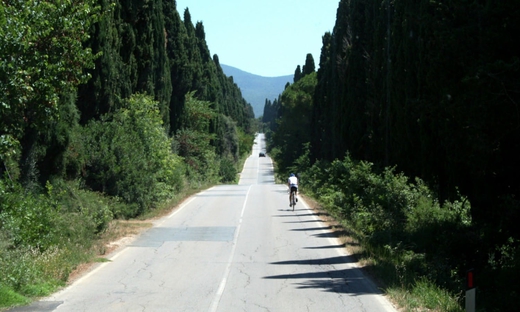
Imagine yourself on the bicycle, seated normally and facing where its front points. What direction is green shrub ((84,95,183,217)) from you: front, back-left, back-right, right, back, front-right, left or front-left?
back-left

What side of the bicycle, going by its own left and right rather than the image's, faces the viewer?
back
